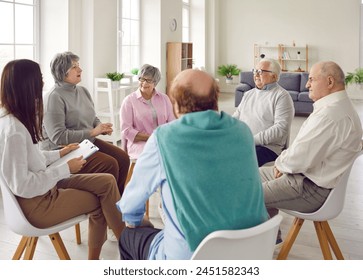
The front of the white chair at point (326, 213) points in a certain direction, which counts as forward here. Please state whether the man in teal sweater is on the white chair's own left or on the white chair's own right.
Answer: on the white chair's own left

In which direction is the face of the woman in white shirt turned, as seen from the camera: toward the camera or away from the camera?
away from the camera

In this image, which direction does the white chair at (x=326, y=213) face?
to the viewer's left

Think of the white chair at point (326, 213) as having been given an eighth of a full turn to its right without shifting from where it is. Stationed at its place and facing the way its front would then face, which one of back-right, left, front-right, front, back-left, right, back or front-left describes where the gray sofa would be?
front-right

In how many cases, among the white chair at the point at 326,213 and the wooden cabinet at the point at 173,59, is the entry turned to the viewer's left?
1

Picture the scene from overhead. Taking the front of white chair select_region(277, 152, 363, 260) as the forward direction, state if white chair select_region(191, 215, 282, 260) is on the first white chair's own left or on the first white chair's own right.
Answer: on the first white chair's own left

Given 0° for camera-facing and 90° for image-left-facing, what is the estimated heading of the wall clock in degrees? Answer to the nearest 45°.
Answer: approximately 315°

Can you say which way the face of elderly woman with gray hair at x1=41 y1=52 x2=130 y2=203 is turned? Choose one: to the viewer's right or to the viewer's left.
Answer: to the viewer's right
